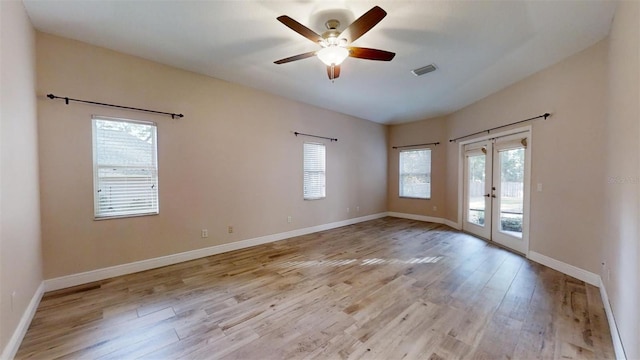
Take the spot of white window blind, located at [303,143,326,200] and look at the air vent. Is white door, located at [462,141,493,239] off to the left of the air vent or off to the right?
left

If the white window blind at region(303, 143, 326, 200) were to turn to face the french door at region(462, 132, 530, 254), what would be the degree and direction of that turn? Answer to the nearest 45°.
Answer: approximately 45° to its left

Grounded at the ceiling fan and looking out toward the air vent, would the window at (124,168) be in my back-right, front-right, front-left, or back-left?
back-left

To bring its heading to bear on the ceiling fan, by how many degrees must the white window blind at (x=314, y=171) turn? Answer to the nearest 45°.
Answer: approximately 45° to its right

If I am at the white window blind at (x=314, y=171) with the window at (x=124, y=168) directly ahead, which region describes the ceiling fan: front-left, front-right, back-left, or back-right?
front-left

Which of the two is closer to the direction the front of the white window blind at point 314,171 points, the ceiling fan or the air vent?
the air vent

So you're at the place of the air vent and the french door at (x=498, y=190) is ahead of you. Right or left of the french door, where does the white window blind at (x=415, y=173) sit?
left

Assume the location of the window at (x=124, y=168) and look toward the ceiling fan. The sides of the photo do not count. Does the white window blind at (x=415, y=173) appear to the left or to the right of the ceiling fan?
left

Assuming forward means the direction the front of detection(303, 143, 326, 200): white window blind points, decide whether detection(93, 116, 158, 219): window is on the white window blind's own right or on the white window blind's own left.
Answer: on the white window blind's own right

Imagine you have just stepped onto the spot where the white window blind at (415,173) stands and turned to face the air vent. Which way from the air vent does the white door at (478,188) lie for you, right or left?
left

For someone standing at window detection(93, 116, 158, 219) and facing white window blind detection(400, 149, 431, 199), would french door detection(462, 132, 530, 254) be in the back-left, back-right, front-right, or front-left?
front-right

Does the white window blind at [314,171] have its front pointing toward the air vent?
yes

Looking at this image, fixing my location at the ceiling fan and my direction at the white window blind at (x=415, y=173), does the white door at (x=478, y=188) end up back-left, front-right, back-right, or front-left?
front-right

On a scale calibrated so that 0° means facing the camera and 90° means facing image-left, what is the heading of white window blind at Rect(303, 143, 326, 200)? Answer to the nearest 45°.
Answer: approximately 315°

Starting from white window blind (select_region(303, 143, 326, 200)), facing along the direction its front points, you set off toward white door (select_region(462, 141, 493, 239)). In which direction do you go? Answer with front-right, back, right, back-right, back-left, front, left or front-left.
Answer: front-left
